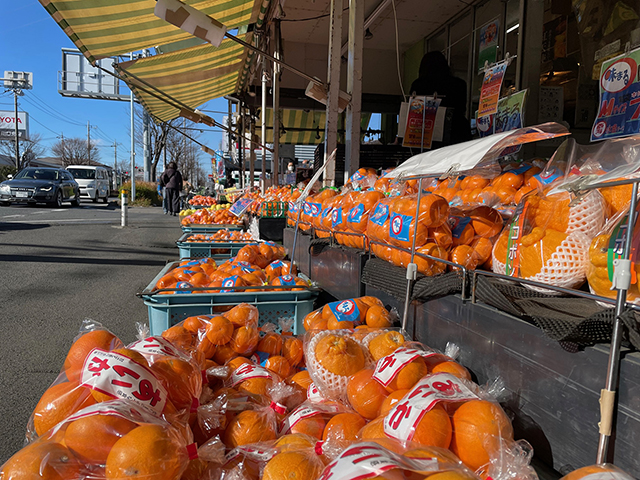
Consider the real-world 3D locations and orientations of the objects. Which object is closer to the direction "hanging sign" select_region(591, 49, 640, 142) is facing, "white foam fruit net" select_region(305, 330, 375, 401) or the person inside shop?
the white foam fruit net

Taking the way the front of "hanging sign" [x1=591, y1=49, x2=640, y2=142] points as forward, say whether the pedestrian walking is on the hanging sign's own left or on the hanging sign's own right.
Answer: on the hanging sign's own right

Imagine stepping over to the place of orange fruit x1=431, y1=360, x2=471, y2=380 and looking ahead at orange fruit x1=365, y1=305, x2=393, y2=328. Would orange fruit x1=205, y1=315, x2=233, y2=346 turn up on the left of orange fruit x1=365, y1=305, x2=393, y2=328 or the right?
left

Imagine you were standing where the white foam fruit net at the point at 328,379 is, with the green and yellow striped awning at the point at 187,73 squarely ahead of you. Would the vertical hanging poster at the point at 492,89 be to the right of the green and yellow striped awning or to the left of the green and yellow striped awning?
right

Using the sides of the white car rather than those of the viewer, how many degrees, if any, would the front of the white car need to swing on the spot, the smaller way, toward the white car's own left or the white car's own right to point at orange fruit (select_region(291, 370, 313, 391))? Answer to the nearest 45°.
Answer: approximately 45° to the white car's own left

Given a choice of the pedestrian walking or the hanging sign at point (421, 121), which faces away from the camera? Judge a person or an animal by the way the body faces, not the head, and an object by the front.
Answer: the pedestrian walking

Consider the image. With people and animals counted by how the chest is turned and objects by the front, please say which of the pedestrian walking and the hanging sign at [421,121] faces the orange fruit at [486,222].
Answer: the hanging sign

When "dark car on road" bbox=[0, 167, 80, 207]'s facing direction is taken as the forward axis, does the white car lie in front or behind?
behind

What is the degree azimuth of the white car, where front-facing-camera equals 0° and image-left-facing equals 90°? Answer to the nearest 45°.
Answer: approximately 45°

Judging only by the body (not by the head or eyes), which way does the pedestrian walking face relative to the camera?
away from the camera

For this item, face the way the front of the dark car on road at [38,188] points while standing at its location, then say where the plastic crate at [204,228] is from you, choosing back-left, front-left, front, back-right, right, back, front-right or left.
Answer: front-left

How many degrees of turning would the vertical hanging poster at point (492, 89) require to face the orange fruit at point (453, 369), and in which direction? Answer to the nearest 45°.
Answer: approximately 45° to its left

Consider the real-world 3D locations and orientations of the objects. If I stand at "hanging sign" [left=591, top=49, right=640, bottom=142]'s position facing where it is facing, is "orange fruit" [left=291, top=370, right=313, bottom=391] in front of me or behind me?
in front
